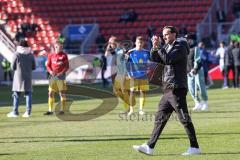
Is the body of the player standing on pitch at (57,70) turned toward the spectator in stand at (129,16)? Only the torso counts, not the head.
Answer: no

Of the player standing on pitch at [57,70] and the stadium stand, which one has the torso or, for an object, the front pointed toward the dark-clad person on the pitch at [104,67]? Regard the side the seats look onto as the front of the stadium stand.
the stadium stand

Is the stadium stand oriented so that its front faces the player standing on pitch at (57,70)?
yes

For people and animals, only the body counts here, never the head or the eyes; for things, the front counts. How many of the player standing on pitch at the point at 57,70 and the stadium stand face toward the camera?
2

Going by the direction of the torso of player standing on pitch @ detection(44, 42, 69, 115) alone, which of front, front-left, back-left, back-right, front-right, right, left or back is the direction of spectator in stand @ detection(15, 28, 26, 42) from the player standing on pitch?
back

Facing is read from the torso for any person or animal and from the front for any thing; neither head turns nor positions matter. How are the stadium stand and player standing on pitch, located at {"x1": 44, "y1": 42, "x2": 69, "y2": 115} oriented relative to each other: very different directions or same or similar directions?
same or similar directions

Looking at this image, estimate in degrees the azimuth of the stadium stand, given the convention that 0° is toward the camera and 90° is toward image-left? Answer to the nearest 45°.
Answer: approximately 0°

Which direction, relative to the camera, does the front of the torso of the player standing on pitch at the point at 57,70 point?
toward the camera

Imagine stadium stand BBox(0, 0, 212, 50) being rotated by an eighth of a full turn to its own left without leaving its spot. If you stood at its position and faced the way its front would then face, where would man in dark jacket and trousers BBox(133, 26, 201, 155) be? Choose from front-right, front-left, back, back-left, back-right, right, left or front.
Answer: front-right

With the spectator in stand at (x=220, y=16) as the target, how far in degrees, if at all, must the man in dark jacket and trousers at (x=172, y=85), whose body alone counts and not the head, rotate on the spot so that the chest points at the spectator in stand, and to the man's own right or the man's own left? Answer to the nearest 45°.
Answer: approximately 90° to the man's own right

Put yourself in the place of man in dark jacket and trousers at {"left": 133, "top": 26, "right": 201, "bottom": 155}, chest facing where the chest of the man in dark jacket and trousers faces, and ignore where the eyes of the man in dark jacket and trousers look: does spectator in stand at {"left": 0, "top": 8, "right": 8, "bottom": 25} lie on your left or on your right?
on your right

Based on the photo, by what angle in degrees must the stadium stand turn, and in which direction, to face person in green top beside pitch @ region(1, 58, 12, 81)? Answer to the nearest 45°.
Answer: approximately 45° to its right

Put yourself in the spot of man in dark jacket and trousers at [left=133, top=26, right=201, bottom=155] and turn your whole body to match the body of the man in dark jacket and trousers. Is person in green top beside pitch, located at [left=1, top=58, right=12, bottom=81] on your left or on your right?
on your right

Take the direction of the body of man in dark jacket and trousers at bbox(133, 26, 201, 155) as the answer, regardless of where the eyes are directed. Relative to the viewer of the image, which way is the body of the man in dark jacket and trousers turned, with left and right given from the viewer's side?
facing to the left of the viewer

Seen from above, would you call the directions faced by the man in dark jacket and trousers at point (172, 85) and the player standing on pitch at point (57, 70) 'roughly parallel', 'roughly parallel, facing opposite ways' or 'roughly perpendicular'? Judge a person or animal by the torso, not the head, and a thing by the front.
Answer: roughly perpendicular
